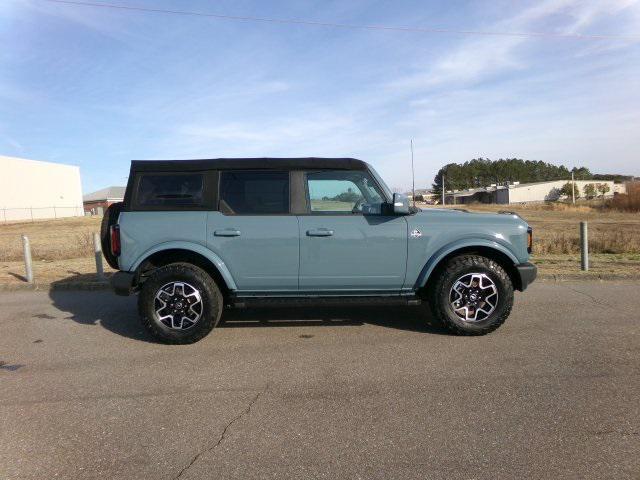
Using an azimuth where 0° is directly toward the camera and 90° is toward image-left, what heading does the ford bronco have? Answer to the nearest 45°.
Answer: approximately 270°
